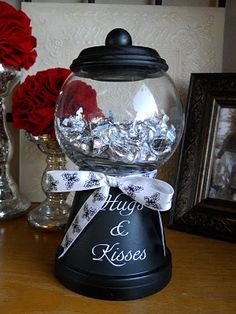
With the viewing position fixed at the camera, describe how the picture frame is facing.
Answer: facing the viewer and to the left of the viewer

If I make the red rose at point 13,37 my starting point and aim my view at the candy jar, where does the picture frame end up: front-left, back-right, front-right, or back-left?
front-left
